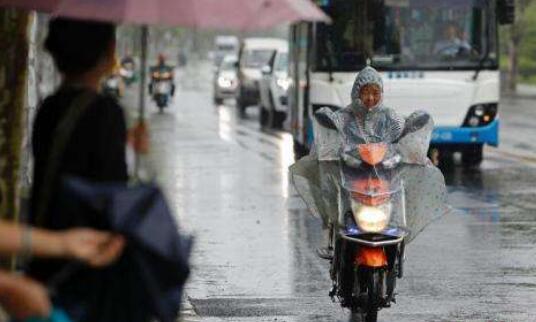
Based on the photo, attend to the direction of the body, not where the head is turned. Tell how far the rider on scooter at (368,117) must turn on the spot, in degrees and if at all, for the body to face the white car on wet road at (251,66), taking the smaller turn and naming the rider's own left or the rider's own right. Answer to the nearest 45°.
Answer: approximately 180°

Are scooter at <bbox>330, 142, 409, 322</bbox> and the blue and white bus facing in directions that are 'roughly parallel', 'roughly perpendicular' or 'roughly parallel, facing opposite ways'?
roughly parallel

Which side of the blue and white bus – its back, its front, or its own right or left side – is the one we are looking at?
front

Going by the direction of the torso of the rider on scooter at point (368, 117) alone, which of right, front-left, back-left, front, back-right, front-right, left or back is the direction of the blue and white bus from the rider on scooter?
back

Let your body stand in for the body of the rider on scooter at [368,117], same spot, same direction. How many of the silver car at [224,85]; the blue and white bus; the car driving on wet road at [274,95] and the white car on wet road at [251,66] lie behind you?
4

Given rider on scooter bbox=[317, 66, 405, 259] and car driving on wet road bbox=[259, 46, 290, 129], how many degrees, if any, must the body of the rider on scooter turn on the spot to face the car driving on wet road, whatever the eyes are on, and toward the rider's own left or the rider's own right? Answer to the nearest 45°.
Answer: approximately 180°

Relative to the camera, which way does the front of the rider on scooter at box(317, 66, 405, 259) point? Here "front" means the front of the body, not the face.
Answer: toward the camera

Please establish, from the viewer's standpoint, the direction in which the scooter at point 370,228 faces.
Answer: facing the viewer

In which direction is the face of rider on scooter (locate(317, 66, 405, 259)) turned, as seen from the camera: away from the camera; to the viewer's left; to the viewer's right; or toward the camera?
toward the camera
